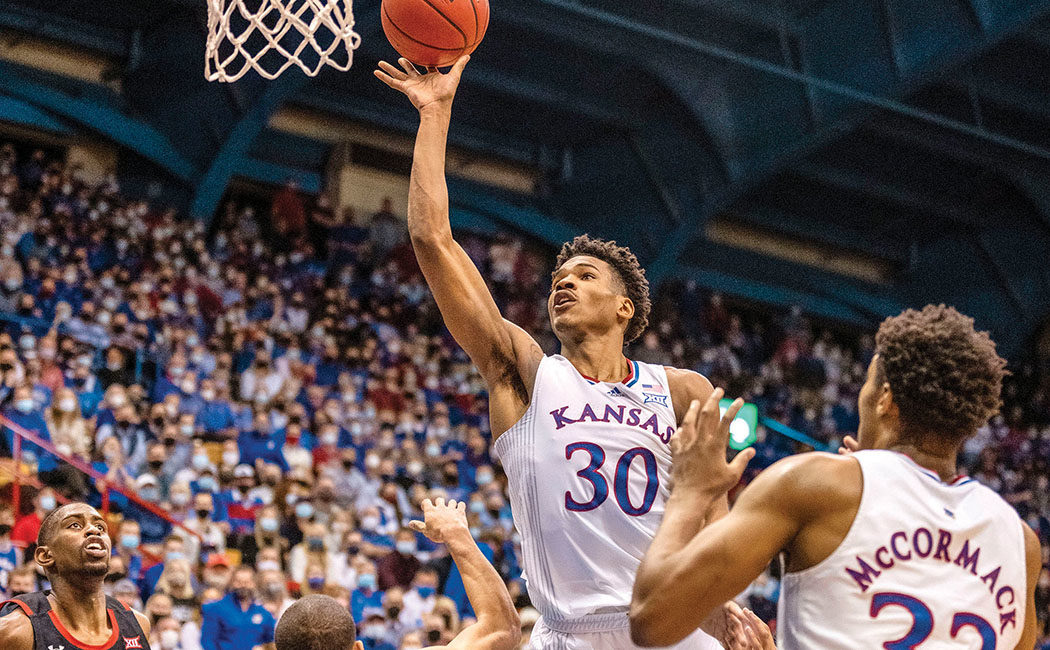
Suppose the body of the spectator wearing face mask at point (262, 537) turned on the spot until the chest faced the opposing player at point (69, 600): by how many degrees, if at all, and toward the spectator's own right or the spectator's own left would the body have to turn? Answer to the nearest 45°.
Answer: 0° — they already face them

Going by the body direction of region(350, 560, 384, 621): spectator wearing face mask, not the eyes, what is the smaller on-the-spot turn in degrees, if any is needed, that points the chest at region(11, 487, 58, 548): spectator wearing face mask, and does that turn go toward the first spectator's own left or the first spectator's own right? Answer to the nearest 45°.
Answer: approximately 90° to the first spectator's own right

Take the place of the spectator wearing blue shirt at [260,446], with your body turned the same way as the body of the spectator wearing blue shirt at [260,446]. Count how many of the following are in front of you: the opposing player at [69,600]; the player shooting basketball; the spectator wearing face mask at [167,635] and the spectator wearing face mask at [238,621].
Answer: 4

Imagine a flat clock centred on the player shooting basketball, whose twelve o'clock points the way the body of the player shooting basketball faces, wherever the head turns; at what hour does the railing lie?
The railing is roughly at 5 o'clock from the player shooting basketball.

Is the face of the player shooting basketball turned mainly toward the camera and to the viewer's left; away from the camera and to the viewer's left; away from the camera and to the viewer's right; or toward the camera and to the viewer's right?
toward the camera and to the viewer's left

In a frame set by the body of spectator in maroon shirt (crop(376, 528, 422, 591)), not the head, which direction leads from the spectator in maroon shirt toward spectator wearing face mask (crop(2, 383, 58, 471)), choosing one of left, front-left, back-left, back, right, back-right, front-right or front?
right

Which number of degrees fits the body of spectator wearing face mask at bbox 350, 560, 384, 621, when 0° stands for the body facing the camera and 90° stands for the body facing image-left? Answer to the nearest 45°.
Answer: approximately 0°

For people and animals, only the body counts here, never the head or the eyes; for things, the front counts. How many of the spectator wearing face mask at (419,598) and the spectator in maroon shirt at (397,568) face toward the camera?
2

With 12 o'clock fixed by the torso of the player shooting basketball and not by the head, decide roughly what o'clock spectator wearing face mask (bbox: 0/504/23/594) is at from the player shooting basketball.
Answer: The spectator wearing face mask is roughly at 5 o'clock from the player shooting basketball.

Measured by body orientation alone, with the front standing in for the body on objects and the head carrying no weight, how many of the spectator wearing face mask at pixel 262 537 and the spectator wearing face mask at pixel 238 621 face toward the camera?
2

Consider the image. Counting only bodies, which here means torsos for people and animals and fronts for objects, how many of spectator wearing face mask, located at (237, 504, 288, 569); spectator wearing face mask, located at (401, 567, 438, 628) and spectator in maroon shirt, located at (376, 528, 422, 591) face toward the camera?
3
